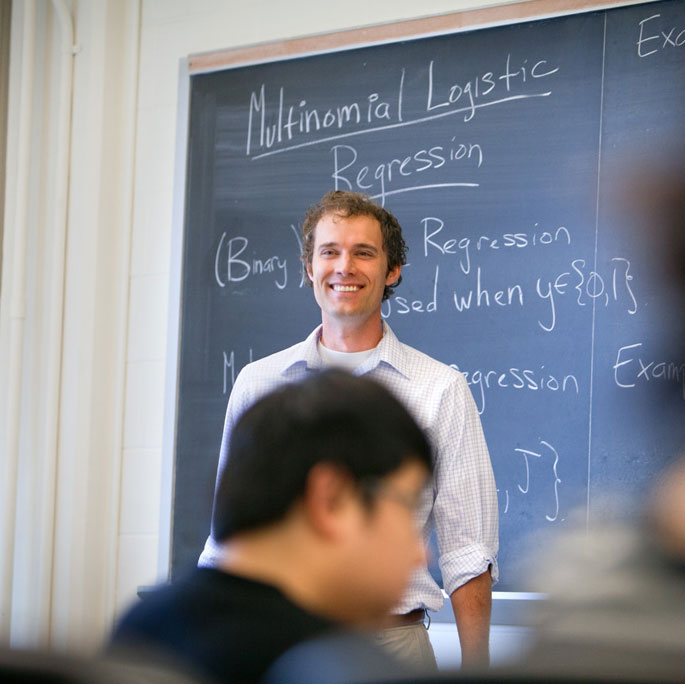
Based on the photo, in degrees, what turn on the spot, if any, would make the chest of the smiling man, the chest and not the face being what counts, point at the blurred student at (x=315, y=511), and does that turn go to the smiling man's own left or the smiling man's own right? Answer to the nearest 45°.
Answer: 0° — they already face them

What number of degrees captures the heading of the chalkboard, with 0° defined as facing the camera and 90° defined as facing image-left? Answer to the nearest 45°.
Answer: approximately 45°

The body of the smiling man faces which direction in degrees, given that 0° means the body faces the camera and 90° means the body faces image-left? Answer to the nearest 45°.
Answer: approximately 0°

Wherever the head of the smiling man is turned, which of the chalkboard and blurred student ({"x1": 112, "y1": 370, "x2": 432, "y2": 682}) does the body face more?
the blurred student
